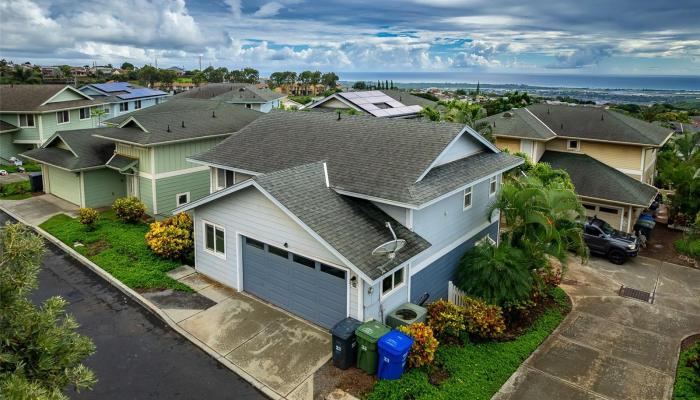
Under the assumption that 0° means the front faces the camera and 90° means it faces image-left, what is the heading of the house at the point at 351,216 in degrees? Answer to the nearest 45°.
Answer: approximately 45°

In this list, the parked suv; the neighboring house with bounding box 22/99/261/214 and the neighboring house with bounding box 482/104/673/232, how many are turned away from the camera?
0

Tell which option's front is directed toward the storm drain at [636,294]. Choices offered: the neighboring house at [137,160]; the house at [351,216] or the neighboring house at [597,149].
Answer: the neighboring house at [597,149]

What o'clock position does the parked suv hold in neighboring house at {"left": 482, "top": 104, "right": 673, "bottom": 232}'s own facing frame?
The parked suv is roughly at 12 o'clock from the neighboring house.

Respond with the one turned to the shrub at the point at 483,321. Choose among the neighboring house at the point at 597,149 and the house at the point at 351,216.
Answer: the neighboring house

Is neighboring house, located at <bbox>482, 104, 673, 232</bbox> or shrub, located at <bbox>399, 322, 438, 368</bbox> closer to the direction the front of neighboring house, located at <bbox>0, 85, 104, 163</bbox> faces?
the shrub

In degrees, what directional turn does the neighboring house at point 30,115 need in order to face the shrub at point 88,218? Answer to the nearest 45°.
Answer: approximately 45° to its left

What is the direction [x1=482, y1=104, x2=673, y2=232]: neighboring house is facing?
toward the camera

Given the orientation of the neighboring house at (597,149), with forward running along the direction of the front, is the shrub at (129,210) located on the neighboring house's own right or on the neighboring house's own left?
on the neighboring house's own right

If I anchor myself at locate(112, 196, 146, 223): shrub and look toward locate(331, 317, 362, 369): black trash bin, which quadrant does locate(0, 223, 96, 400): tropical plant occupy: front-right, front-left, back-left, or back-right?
front-right

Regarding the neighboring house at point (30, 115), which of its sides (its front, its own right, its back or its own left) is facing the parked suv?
left

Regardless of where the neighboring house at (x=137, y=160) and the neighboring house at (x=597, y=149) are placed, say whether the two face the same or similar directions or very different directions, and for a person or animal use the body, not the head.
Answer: same or similar directions

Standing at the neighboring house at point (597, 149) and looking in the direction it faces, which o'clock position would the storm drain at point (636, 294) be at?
The storm drain is roughly at 12 o'clock from the neighboring house.

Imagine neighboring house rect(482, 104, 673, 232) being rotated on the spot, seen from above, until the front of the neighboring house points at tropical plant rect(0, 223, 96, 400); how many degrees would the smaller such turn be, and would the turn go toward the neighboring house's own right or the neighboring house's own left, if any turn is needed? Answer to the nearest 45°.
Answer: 0° — it already faces it

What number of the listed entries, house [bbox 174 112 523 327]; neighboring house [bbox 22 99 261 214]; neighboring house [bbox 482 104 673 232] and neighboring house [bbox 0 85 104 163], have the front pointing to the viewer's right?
0

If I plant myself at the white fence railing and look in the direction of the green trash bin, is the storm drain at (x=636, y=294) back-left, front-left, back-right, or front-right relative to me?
back-left
